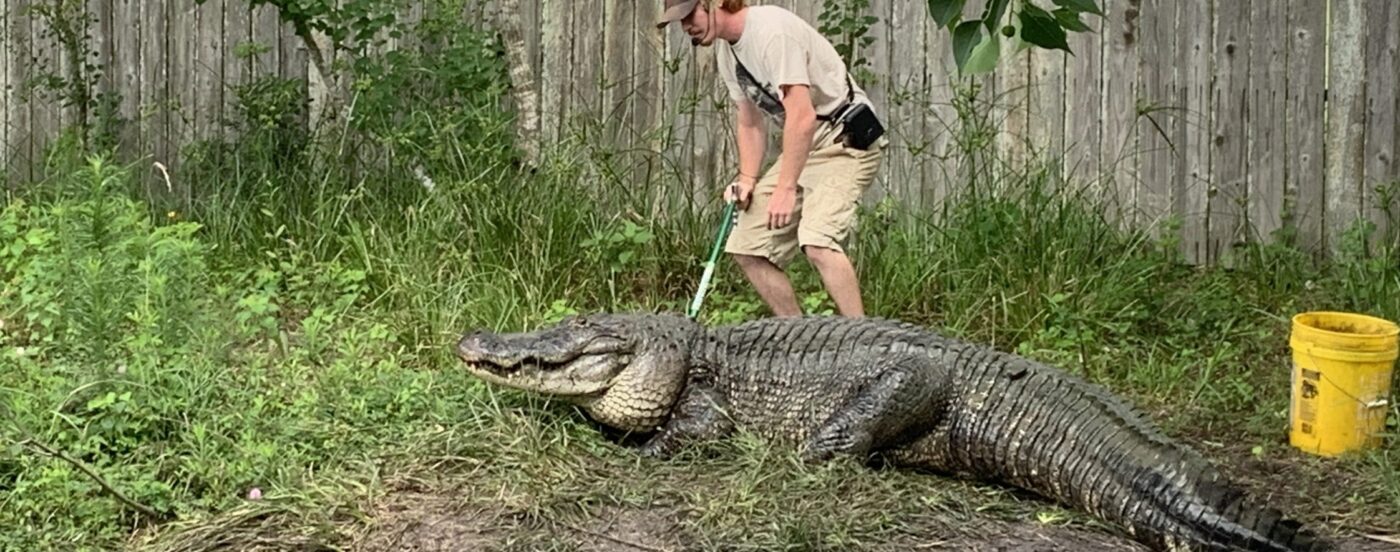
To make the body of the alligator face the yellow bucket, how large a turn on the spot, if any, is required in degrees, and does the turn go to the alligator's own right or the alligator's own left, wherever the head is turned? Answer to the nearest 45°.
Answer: approximately 135° to the alligator's own right

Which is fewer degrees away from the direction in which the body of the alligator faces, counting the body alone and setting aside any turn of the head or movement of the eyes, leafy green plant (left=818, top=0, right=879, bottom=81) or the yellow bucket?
the leafy green plant

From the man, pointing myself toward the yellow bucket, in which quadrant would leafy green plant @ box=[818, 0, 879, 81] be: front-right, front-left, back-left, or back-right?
back-left

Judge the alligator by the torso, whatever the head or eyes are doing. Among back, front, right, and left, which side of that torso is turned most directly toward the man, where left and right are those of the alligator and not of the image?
right

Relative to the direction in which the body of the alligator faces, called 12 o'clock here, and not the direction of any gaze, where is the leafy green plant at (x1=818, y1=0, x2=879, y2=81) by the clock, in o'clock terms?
The leafy green plant is roughly at 3 o'clock from the alligator.

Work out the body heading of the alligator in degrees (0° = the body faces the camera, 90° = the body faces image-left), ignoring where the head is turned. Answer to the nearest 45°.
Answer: approximately 90°

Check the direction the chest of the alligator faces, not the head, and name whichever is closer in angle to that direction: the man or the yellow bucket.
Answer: the man
